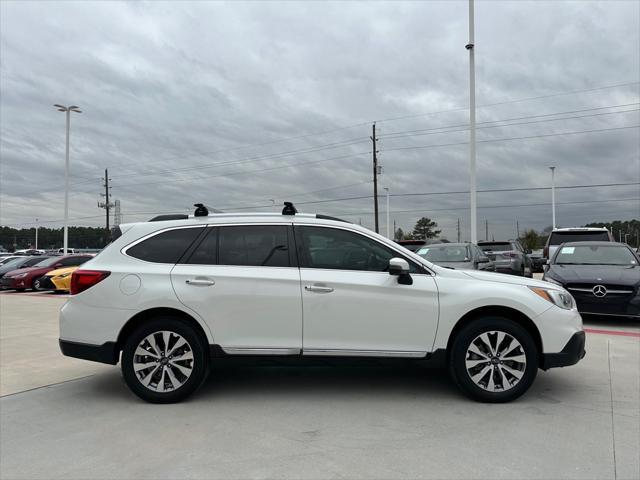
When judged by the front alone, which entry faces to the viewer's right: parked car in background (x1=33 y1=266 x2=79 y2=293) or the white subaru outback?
the white subaru outback

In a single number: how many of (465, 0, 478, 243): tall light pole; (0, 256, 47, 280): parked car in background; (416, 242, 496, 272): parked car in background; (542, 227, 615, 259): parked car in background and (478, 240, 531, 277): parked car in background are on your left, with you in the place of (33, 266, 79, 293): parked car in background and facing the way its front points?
4

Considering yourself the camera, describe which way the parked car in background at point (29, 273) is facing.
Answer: facing the viewer and to the left of the viewer

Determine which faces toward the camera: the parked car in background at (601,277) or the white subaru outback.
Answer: the parked car in background

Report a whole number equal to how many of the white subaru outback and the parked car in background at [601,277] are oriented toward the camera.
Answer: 1

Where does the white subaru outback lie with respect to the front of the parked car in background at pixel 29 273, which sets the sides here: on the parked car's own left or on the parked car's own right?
on the parked car's own left

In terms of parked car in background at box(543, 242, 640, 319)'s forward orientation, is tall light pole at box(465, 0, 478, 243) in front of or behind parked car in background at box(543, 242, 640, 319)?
behind

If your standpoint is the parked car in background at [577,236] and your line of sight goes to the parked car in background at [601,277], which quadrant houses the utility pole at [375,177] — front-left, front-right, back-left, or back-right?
back-right

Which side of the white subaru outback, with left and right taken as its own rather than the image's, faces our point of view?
right

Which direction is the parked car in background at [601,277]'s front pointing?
toward the camera

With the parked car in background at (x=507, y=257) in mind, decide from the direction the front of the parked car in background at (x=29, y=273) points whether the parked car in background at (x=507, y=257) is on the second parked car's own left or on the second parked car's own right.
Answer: on the second parked car's own left

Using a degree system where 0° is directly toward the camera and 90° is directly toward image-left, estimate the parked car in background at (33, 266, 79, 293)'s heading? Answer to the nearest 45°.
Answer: approximately 45°

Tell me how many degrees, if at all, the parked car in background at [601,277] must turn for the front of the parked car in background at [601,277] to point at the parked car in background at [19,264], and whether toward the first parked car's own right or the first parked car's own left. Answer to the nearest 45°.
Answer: approximately 90° to the first parked car's own right
